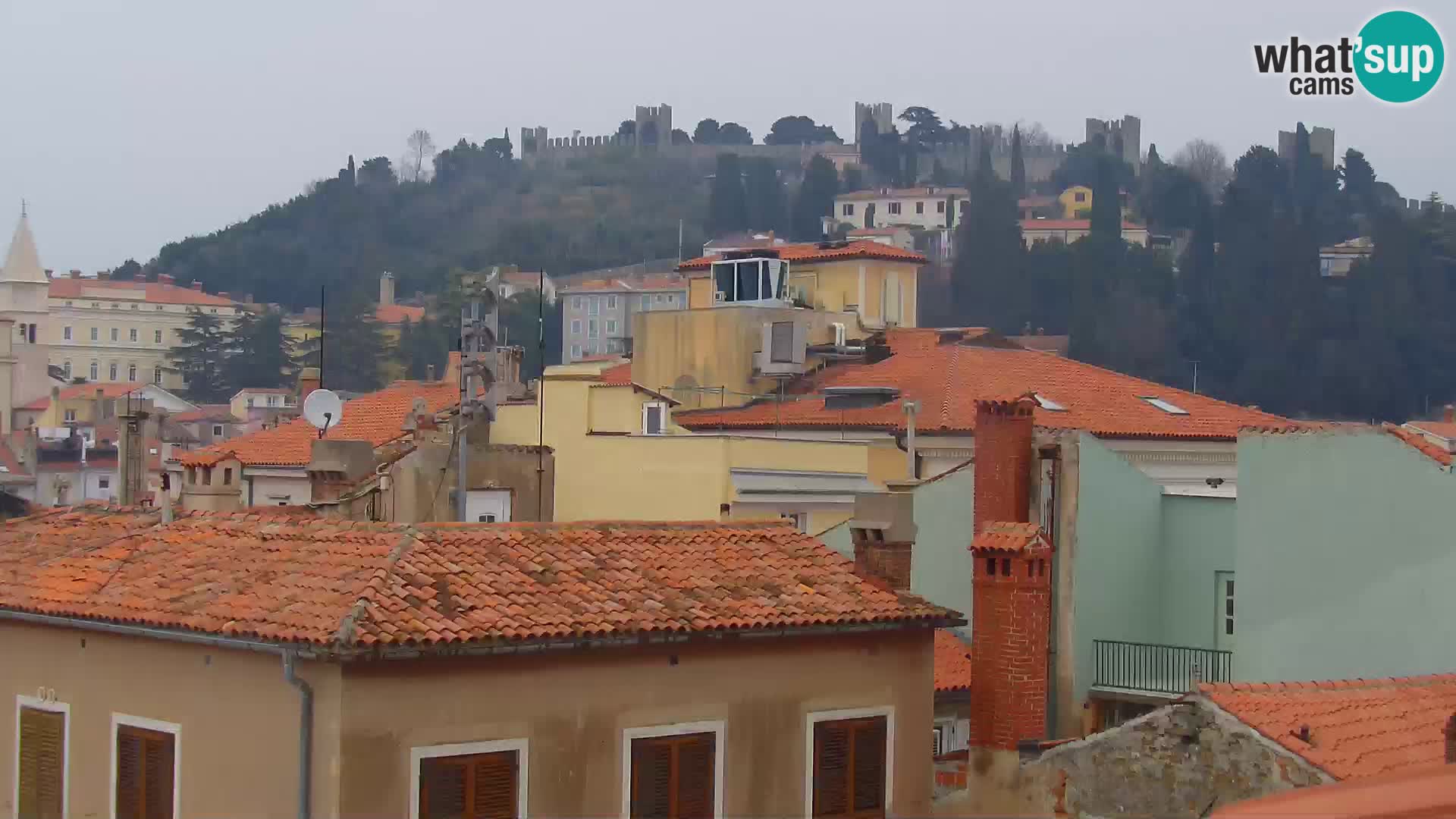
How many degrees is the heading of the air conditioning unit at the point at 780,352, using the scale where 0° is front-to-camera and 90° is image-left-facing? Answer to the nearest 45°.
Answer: approximately 0°

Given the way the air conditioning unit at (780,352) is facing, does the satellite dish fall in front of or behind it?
in front

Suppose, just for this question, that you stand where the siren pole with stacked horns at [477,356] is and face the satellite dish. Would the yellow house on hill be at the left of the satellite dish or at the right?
right

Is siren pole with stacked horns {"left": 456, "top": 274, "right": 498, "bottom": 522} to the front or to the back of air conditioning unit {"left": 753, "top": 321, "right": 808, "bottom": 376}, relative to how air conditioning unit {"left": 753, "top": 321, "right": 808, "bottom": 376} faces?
to the front
